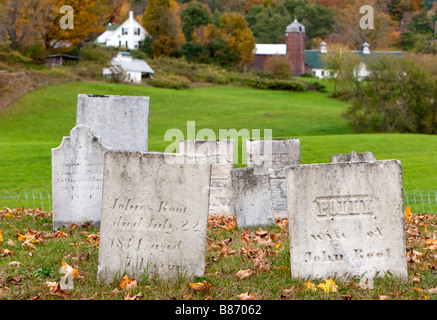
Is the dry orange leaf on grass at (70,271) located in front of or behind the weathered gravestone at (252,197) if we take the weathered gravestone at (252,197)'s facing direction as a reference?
in front

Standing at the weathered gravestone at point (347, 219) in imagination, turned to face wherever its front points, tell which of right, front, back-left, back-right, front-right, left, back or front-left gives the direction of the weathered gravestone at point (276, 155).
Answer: back

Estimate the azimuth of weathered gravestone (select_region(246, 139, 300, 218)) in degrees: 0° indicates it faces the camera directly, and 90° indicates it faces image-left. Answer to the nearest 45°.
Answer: approximately 0°

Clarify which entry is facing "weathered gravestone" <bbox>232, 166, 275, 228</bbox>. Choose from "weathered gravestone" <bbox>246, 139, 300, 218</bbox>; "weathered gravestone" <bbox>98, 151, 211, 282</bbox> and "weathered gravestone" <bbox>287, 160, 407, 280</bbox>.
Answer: "weathered gravestone" <bbox>246, 139, 300, 218</bbox>

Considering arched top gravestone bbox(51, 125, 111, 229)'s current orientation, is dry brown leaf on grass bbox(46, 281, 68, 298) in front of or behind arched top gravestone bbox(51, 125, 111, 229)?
in front

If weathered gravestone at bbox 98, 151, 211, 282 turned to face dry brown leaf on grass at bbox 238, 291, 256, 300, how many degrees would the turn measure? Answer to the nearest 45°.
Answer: approximately 45° to its left

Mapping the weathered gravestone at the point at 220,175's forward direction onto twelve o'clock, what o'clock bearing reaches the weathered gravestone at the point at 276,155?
the weathered gravestone at the point at 276,155 is roughly at 9 o'clock from the weathered gravestone at the point at 220,175.

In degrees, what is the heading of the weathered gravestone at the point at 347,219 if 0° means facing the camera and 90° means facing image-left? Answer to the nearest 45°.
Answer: approximately 0°

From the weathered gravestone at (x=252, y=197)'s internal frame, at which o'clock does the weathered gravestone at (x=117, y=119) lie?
the weathered gravestone at (x=117, y=119) is roughly at 4 o'clock from the weathered gravestone at (x=252, y=197).

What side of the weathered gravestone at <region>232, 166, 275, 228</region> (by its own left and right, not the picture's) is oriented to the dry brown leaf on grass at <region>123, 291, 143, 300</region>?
front

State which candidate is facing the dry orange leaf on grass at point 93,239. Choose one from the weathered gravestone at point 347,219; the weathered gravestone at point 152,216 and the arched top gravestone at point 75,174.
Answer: the arched top gravestone

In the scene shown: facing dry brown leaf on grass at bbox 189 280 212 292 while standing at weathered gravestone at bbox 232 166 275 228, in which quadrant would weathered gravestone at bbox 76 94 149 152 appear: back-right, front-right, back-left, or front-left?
back-right
